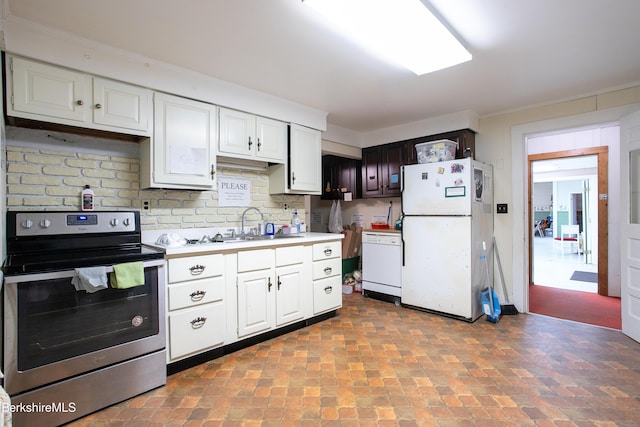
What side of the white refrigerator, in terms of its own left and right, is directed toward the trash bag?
right

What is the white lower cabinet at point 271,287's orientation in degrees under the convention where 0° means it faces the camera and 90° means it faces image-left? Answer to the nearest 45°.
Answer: approximately 315°

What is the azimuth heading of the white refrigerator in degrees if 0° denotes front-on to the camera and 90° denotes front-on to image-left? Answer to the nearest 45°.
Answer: approximately 45°

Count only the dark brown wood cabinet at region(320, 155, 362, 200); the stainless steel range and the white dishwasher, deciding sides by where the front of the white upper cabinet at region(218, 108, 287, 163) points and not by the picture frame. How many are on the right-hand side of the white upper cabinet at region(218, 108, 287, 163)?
1

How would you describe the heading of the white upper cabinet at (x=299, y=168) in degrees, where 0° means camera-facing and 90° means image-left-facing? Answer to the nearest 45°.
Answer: approximately 315°

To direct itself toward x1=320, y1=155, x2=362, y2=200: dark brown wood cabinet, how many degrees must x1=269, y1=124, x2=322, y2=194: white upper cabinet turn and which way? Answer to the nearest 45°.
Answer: approximately 90° to its left
